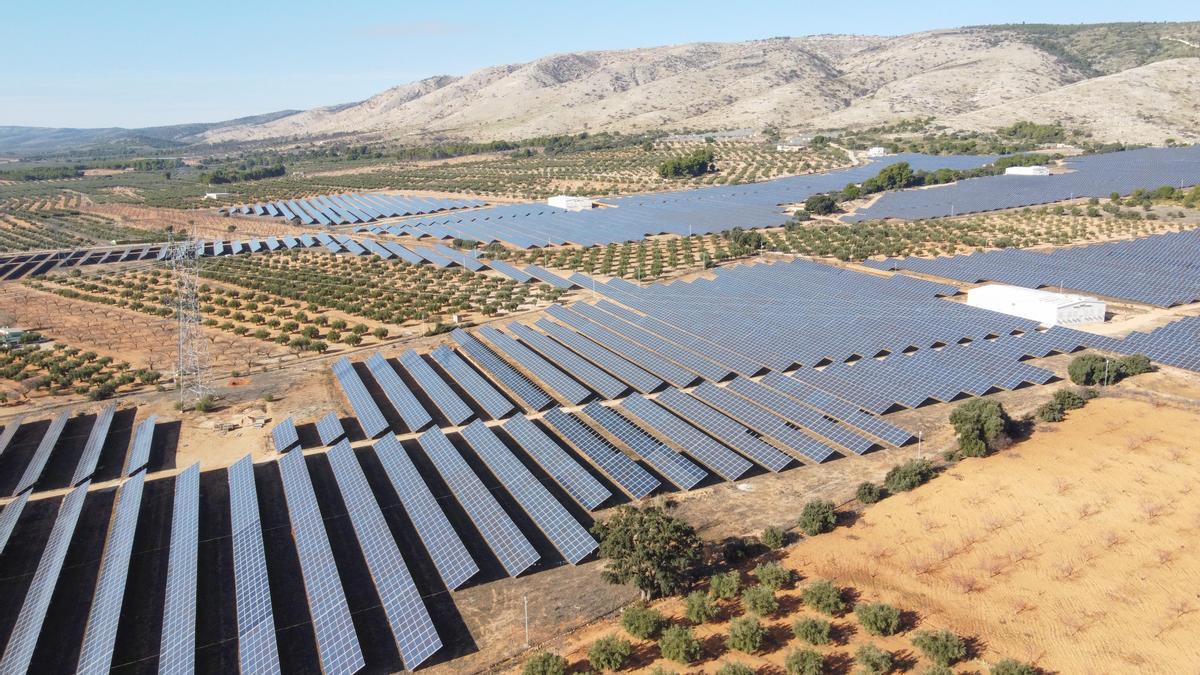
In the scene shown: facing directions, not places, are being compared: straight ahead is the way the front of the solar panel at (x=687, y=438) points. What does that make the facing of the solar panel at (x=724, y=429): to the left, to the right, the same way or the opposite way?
the same way

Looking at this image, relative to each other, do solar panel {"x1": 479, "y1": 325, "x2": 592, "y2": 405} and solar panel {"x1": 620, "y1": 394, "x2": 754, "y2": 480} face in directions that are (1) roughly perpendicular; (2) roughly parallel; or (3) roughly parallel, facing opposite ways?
roughly parallel

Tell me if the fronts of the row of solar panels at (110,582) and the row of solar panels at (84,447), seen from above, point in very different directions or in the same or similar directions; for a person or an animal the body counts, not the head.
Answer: same or similar directions

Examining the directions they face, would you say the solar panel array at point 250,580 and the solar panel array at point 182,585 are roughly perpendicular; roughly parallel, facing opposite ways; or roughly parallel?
roughly parallel

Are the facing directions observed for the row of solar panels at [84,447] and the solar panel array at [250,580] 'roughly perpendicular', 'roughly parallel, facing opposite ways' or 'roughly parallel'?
roughly parallel

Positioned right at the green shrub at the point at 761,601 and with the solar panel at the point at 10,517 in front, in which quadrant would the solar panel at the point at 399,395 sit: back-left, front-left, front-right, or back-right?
front-right

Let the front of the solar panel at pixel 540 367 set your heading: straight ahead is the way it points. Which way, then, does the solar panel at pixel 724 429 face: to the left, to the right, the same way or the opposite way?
the same way

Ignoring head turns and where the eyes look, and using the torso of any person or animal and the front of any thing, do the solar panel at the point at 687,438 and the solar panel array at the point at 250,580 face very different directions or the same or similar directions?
same or similar directions
